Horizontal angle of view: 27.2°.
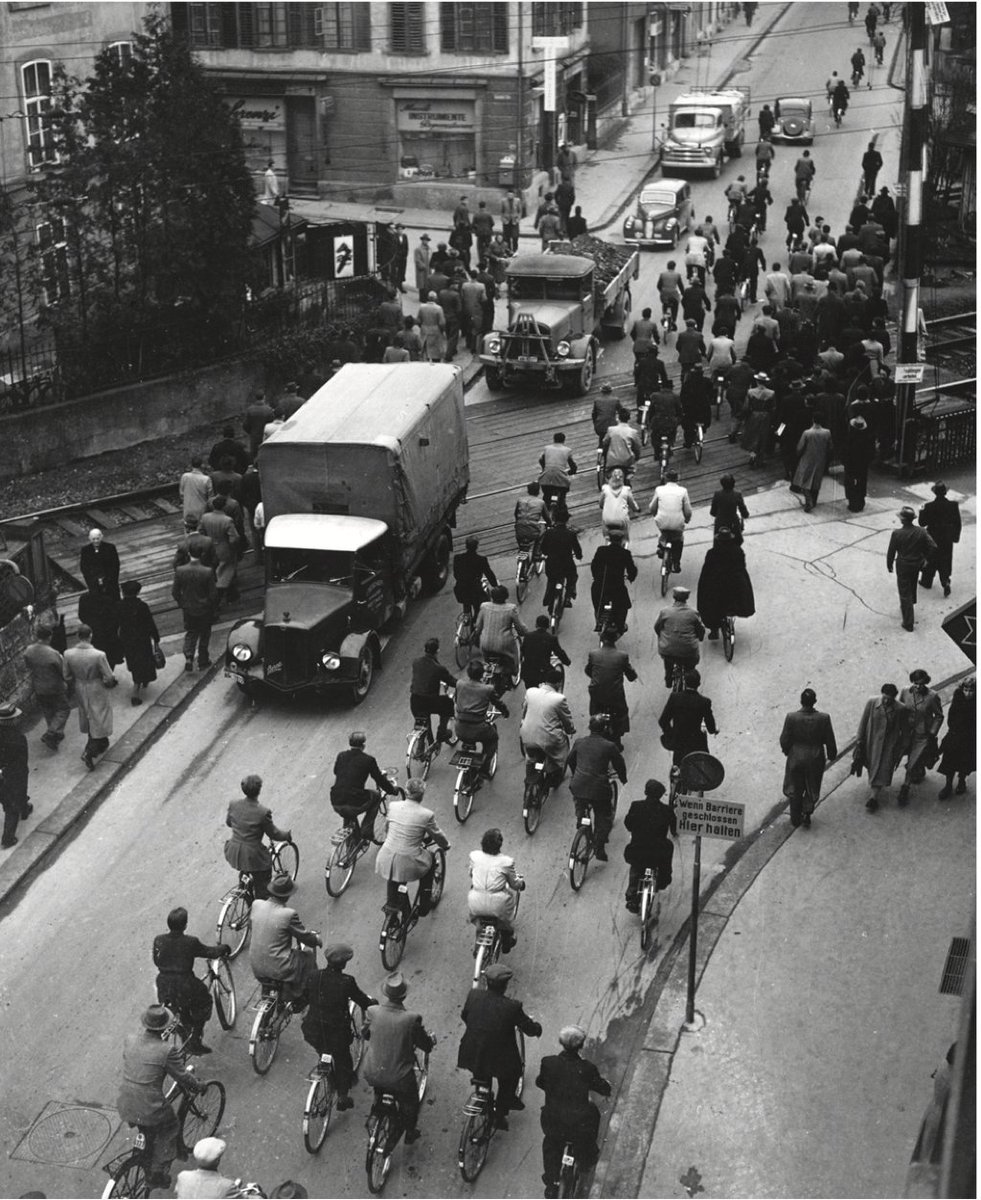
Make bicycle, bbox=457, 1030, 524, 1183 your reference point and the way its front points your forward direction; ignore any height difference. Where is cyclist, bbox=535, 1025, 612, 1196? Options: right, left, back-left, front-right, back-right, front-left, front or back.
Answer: right

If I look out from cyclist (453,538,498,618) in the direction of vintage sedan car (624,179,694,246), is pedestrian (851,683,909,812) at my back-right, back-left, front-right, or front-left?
back-right

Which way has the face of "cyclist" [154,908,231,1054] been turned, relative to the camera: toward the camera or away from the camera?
away from the camera

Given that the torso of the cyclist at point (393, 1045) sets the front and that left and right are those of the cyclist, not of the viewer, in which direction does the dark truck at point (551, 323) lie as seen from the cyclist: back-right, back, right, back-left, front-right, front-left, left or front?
front-left

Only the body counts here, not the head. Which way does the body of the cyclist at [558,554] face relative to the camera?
away from the camera

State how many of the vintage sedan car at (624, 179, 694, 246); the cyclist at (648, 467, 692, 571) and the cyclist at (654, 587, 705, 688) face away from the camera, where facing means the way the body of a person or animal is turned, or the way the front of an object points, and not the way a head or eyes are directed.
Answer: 2

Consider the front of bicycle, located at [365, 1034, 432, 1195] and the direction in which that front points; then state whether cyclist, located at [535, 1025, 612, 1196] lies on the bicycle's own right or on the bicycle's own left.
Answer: on the bicycle's own right

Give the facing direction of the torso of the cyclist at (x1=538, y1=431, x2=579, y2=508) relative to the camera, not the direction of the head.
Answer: away from the camera

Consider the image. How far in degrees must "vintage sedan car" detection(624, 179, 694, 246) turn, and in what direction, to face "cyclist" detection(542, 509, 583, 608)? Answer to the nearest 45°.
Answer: approximately 45° to its left

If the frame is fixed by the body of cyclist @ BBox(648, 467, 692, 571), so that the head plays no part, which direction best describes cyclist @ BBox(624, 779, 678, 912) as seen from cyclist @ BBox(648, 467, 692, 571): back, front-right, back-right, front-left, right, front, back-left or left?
back

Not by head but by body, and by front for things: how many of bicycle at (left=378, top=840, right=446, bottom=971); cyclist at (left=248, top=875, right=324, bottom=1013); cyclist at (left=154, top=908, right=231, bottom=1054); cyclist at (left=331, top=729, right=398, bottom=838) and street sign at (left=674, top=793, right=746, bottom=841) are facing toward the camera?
1

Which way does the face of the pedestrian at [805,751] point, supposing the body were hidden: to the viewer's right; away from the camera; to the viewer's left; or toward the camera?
away from the camera

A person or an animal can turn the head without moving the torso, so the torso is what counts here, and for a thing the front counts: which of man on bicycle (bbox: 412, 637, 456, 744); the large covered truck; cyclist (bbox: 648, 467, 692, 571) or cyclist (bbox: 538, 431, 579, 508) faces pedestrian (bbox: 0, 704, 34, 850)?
the large covered truck

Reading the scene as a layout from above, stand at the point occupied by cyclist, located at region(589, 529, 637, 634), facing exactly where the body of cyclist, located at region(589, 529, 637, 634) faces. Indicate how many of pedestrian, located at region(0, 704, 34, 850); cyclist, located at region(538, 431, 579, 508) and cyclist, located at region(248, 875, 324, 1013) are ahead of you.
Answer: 1

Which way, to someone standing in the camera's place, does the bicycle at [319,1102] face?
facing away from the viewer and to the right of the viewer

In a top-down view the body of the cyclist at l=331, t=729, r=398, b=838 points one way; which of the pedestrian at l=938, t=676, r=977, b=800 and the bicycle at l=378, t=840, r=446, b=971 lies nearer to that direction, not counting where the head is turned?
the pedestrian

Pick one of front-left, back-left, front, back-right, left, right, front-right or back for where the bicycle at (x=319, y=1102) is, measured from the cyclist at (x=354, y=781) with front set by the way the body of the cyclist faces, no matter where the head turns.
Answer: back-right

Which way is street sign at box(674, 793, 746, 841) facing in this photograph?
toward the camera

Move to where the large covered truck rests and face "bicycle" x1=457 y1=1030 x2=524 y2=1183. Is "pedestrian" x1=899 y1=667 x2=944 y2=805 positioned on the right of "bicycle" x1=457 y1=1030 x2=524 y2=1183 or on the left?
left

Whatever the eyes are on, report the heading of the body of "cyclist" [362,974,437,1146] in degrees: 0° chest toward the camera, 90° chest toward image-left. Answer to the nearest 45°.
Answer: approximately 225°

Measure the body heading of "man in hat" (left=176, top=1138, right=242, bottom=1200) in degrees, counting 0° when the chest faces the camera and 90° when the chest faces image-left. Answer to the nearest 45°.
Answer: approximately 225°

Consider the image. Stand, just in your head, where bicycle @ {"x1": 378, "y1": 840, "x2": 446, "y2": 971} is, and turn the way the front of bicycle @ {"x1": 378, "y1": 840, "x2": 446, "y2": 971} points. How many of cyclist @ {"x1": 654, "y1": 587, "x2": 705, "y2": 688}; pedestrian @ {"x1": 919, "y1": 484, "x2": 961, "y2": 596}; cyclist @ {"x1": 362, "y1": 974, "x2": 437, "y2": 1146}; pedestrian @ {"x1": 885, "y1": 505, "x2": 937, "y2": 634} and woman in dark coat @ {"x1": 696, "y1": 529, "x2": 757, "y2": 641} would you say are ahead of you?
4

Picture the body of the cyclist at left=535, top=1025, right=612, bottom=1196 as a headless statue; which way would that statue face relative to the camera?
away from the camera
